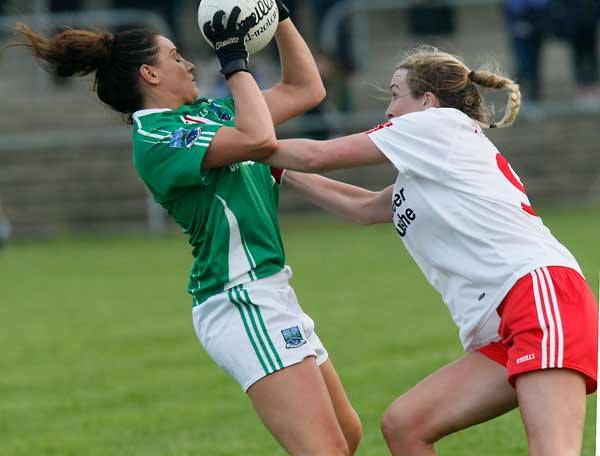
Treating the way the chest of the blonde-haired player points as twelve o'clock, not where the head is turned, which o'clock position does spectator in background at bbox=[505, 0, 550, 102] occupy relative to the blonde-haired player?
The spectator in background is roughly at 3 o'clock from the blonde-haired player.

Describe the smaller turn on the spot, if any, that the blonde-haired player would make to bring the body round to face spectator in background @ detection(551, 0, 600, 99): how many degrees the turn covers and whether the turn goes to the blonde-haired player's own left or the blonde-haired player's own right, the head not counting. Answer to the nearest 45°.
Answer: approximately 90° to the blonde-haired player's own right

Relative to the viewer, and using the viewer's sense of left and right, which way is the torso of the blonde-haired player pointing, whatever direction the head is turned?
facing to the left of the viewer

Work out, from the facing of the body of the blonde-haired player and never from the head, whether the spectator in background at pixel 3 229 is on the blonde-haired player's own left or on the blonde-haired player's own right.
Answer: on the blonde-haired player's own right

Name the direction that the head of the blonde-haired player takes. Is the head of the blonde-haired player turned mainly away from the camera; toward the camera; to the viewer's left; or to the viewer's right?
to the viewer's left
